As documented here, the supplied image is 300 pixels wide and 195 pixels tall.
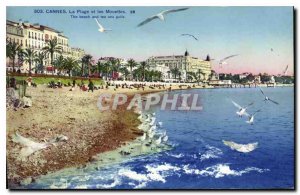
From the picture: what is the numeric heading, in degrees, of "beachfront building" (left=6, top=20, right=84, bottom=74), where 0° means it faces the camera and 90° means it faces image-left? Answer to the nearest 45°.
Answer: approximately 315°

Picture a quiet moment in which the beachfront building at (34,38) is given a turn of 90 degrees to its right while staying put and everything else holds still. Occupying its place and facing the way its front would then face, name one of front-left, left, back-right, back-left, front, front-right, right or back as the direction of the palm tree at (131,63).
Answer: back-left

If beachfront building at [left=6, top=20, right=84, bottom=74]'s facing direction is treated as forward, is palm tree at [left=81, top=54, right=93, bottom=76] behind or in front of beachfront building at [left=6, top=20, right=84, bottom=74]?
in front
